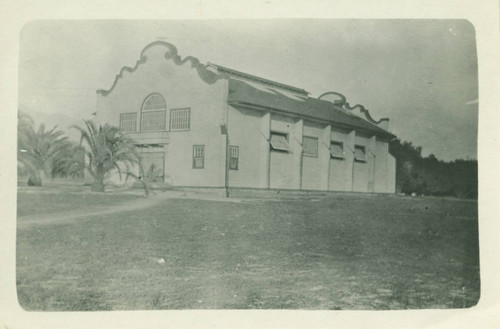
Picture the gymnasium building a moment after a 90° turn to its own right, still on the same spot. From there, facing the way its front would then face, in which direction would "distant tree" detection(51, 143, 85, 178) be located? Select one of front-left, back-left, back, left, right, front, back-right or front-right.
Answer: front-left

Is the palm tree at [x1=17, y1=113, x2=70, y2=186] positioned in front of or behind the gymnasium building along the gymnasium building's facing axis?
in front

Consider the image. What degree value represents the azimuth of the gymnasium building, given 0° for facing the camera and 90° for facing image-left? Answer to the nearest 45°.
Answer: approximately 45°
